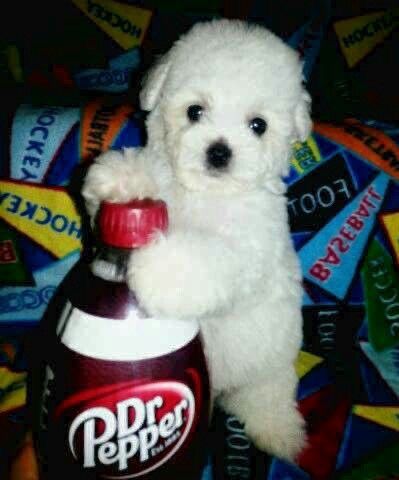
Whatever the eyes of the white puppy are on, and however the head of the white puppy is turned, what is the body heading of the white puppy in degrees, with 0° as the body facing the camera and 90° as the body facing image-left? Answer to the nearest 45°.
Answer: approximately 45°
